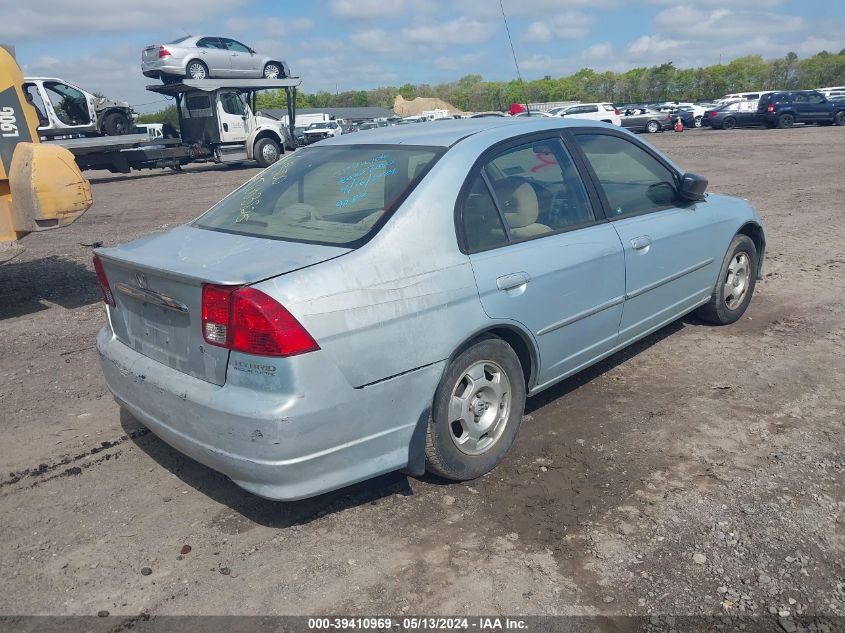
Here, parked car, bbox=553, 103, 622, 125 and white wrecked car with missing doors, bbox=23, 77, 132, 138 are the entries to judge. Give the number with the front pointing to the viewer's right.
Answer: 1

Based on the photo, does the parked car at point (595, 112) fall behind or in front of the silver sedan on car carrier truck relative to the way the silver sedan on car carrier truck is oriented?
in front

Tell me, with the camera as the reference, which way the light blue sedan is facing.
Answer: facing away from the viewer and to the right of the viewer

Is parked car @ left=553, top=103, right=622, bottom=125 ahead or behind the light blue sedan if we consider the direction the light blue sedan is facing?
ahead

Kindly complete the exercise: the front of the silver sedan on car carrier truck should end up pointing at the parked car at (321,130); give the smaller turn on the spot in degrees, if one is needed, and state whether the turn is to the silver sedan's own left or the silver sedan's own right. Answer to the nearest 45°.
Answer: approximately 45° to the silver sedan's own left

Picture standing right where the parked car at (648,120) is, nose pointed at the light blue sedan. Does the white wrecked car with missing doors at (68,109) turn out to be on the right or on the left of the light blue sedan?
right

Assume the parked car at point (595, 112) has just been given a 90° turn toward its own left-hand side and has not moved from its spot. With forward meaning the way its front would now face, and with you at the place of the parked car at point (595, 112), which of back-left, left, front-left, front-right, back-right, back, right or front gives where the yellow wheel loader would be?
front

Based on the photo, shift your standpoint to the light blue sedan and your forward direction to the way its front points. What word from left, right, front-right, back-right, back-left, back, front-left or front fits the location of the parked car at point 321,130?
front-left
